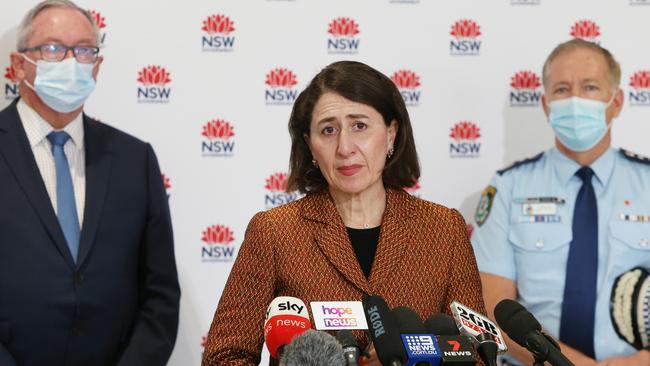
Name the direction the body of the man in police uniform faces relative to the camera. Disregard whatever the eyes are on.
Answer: toward the camera

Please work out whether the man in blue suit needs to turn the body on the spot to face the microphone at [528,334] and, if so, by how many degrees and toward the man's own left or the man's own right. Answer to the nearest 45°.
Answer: approximately 45° to the man's own left

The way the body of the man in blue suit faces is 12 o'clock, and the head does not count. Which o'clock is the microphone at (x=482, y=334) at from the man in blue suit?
The microphone is roughly at 11 o'clock from the man in blue suit.

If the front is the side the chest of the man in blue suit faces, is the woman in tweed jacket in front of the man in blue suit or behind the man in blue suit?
in front

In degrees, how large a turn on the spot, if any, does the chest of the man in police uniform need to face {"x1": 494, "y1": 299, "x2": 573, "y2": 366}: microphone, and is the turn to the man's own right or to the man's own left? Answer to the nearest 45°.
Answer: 0° — they already face it

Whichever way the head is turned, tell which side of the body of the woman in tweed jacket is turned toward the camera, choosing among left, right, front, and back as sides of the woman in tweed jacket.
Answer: front

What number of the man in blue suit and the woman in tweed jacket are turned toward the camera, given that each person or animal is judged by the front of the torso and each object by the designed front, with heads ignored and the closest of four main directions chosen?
2

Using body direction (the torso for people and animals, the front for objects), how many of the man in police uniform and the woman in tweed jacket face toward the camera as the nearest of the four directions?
2

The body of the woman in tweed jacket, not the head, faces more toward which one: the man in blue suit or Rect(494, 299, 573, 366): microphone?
the microphone

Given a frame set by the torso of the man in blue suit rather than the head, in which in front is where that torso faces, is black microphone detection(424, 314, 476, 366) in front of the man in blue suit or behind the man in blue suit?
in front

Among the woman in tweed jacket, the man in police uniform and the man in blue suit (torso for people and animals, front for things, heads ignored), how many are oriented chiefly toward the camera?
3

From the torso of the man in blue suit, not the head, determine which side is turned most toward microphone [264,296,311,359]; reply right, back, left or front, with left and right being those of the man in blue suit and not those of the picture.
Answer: front

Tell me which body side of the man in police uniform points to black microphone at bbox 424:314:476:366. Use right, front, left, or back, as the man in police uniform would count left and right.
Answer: front

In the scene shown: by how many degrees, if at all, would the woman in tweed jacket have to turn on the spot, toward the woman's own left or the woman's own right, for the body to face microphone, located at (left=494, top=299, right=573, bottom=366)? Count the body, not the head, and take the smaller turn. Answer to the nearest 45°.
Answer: approximately 45° to the woman's own left
